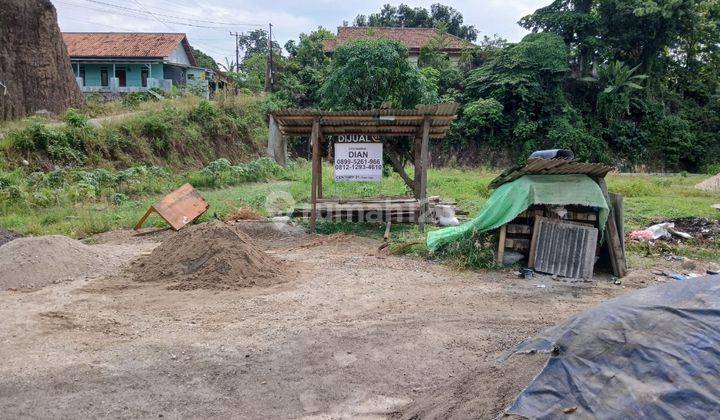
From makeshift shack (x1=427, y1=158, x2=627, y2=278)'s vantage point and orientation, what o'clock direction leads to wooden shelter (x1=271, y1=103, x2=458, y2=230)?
The wooden shelter is roughly at 4 o'clock from the makeshift shack.

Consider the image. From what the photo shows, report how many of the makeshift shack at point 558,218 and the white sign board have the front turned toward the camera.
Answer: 2

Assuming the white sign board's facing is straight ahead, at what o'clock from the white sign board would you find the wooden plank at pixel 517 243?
The wooden plank is roughly at 11 o'clock from the white sign board.

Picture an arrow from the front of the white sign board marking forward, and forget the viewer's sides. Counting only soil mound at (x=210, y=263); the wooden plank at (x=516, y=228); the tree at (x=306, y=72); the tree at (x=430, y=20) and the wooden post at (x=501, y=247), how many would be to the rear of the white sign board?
2

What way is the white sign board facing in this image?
toward the camera

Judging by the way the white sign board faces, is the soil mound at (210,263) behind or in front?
in front

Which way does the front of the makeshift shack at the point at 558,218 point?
toward the camera

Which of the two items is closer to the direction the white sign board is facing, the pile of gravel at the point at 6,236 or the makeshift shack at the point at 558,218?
the makeshift shack

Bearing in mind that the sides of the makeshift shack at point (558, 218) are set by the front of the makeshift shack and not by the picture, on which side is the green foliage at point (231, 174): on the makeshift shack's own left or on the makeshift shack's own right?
on the makeshift shack's own right

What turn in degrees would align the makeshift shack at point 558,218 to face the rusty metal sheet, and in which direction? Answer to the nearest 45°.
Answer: approximately 90° to its right

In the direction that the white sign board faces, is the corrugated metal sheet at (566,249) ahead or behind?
ahead

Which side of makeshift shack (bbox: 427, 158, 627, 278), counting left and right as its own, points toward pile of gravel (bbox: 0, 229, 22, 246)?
right

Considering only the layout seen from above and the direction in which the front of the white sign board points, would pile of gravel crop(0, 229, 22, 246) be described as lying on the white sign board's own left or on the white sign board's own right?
on the white sign board's own right
